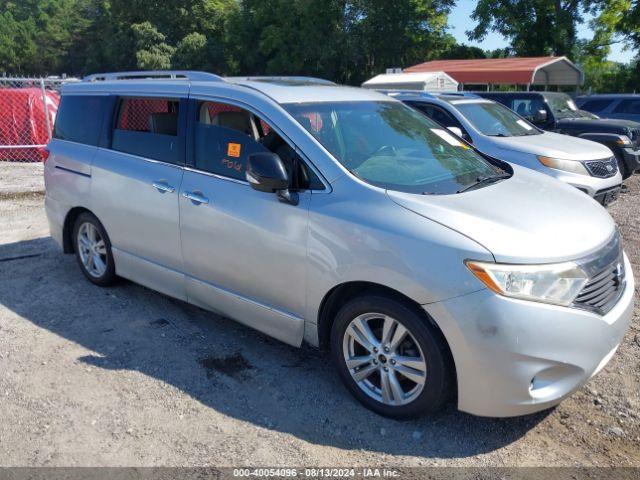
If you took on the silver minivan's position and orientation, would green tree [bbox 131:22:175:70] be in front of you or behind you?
behind

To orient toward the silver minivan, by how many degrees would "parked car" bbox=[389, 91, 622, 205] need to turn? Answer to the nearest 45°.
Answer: approximately 45° to its right

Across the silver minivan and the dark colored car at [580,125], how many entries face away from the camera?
0

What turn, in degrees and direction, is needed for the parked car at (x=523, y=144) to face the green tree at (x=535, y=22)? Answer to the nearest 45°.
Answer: approximately 135° to its left

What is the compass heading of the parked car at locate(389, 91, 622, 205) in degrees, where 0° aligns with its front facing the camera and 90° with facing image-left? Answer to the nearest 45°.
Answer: approximately 315°

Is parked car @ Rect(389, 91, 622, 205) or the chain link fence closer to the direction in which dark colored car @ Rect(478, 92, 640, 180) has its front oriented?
the parked car

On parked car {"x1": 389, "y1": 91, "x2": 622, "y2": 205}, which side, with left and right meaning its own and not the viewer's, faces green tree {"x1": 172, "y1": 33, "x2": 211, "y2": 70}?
back

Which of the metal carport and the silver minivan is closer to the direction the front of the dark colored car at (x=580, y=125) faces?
the silver minivan

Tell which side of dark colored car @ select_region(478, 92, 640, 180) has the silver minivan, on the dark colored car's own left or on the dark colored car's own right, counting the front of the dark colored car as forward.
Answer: on the dark colored car's own right

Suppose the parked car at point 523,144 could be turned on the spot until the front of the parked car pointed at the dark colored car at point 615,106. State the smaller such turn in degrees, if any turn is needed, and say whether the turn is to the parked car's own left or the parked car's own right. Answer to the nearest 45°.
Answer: approximately 135° to the parked car's own left

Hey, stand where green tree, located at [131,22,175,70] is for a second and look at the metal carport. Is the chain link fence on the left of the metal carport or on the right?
right

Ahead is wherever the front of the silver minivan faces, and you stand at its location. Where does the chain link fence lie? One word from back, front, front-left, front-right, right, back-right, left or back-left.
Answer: back
